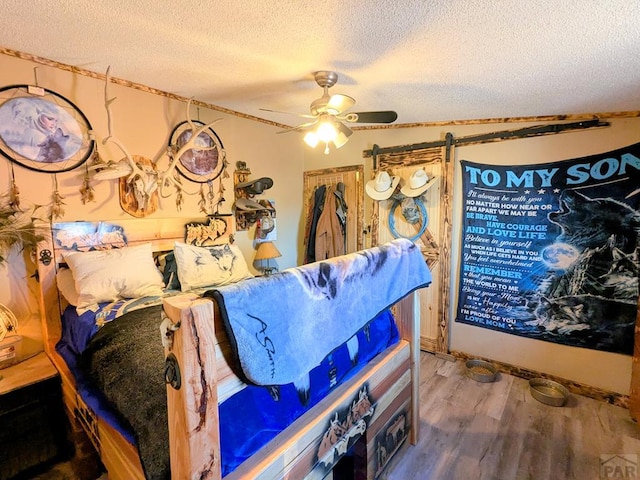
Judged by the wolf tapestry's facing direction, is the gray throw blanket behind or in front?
in front

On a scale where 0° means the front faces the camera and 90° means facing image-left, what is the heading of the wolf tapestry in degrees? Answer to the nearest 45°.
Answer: approximately 45°

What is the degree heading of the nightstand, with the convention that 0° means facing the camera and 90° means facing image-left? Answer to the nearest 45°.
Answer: approximately 315°

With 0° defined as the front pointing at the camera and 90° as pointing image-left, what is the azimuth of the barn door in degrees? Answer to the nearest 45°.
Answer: approximately 45°

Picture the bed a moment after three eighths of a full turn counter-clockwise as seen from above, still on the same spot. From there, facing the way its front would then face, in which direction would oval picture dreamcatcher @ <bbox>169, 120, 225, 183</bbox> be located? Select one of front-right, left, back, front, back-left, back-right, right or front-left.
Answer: front

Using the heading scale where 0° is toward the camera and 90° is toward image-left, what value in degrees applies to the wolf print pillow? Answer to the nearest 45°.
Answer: approximately 315°

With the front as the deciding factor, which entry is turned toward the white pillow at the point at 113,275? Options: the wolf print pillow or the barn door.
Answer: the barn door

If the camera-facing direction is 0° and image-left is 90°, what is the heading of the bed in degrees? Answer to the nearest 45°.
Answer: approximately 315°
